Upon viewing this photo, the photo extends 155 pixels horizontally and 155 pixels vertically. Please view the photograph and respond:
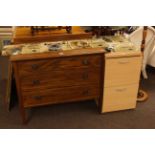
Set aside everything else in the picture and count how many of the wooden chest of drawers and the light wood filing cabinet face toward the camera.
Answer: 2

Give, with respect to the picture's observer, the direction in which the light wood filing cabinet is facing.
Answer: facing the viewer

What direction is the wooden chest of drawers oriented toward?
toward the camera

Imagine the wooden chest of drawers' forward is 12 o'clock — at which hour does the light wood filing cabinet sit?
The light wood filing cabinet is roughly at 9 o'clock from the wooden chest of drawers.

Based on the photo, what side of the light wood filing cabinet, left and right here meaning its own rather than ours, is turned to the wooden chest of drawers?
right

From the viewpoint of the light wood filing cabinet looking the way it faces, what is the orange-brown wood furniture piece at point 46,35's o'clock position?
The orange-brown wood furniture piece is roughly at 3 o'clock from the light wood filing cabinet.
